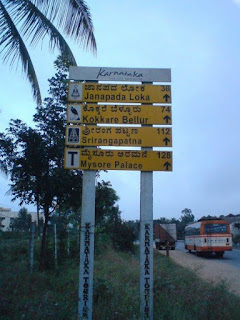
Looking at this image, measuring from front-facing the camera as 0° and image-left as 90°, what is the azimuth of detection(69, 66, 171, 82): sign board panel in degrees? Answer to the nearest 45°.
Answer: approximately 0°

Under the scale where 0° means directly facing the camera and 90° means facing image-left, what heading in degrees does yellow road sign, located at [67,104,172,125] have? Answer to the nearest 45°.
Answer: approximately 0°

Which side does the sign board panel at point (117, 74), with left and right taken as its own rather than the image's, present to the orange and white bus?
back

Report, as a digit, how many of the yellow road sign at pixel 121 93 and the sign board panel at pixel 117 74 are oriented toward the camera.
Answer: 2

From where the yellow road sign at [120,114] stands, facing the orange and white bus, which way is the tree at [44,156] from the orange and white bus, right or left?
left

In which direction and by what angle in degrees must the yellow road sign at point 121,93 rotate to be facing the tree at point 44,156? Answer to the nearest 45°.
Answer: approximately 135° to its right

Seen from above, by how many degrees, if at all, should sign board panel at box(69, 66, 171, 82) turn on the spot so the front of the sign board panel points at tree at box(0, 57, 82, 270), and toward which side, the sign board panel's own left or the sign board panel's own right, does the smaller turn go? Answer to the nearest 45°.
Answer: approximately 135° to the sign board panel's own right
